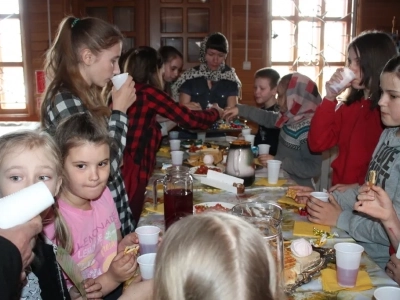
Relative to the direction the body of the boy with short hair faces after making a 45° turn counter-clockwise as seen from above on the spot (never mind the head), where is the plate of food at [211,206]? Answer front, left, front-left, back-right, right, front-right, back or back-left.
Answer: front

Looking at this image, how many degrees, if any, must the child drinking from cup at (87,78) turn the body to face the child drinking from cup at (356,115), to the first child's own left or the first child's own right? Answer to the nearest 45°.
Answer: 0° — they already face them

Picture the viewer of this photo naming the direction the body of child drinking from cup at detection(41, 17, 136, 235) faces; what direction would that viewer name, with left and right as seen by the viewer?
facing to the right of the viewer

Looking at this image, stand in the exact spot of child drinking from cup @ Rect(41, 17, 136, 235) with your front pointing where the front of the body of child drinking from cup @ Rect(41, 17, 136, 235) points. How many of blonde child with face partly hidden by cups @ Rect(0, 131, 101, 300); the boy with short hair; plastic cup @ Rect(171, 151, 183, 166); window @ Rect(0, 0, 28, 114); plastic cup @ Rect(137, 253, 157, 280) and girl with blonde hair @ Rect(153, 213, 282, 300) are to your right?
3

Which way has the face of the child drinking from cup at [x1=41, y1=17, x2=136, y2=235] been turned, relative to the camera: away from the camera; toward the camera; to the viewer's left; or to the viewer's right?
to the viewer's right

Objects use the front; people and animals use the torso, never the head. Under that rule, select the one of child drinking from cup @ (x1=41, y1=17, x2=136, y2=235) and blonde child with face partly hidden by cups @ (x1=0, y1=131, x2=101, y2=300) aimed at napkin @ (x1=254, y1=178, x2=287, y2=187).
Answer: child drinking from cup @ (x1=41, y1=17, x2=136, y2=235)

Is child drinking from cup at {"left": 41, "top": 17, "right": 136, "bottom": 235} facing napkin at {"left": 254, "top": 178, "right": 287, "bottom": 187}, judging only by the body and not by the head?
yes

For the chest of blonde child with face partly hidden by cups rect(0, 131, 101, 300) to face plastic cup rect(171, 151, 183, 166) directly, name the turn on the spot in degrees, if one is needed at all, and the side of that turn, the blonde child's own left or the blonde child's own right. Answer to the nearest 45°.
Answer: approximately 135° to the blonde child's own left

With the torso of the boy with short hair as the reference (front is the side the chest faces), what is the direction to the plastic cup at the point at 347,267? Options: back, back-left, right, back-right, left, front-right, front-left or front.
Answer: front-left

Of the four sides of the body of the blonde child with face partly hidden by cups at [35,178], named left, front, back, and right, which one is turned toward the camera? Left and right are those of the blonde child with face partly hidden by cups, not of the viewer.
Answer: front

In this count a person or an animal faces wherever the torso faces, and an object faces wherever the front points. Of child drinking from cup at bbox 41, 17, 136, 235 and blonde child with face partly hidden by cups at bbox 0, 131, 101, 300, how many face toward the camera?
1

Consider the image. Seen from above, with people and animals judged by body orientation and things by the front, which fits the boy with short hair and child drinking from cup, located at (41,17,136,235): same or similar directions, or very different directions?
very different directions

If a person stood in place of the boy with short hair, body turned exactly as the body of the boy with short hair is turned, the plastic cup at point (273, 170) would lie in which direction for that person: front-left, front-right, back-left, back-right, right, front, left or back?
front-left
